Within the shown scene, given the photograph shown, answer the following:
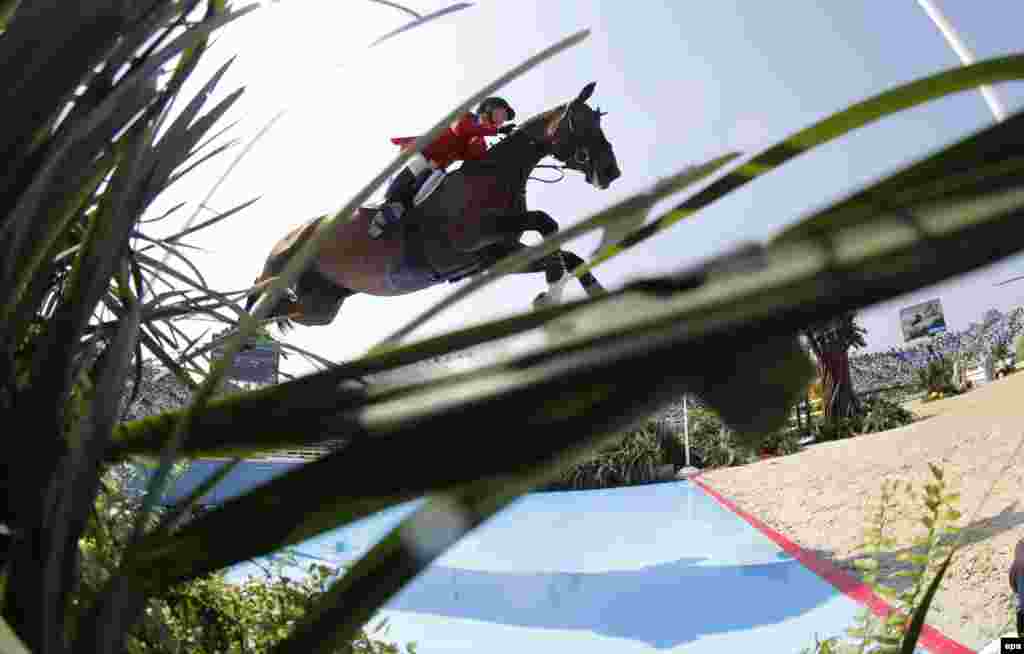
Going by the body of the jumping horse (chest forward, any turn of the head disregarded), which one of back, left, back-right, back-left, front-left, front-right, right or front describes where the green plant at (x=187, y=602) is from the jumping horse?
right

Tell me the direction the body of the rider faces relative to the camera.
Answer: to the viewer's right

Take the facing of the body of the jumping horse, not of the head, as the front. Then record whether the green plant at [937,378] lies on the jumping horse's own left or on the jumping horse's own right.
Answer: on the jumping horse's own left

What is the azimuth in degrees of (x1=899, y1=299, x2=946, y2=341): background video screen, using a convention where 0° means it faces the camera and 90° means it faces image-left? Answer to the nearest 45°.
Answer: approximately 0°

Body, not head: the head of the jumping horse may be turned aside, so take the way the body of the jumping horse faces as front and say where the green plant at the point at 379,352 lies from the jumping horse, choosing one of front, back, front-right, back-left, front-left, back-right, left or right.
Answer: right

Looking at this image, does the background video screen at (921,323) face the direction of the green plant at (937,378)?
yes

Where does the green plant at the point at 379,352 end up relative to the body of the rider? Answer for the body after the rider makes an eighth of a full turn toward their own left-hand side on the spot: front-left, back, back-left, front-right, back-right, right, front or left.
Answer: back-right

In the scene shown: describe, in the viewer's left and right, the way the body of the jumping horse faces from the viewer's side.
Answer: facing to the right of the viewer

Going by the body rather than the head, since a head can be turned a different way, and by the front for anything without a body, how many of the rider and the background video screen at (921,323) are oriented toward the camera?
1

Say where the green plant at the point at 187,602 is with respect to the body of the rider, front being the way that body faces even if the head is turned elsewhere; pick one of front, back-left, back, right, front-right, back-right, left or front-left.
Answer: right

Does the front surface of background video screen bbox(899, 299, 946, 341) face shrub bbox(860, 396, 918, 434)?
yes
